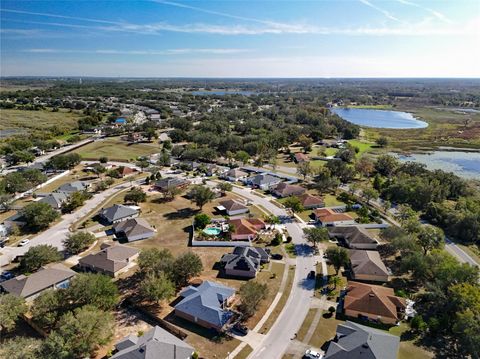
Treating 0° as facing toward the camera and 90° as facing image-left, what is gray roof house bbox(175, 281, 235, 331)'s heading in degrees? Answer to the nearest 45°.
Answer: approximately 270°

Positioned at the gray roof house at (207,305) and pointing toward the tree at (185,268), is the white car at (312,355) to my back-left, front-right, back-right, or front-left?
back-right

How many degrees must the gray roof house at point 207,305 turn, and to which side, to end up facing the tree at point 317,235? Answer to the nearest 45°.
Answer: approximately 45° to its left

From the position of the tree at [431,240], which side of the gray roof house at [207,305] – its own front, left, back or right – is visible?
front

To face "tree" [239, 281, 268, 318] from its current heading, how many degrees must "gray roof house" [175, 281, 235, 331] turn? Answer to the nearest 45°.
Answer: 0° — it already faces it

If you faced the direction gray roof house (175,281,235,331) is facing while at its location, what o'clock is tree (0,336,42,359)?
The tree is roughly at 5 o'clock from the gray roof house.

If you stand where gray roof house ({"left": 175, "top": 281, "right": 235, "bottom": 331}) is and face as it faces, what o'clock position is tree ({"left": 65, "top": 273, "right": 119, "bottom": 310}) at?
The tree is roughly at 6 o'clock from the gray roof house.

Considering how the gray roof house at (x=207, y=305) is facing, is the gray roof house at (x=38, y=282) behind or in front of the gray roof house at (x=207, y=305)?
behind

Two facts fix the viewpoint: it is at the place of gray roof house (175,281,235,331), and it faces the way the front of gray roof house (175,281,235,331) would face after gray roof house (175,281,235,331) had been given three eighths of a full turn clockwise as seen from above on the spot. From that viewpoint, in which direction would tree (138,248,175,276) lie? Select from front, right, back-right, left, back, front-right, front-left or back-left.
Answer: right

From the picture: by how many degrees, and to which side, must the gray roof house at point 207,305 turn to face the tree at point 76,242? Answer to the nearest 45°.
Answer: approximately 135° to its left

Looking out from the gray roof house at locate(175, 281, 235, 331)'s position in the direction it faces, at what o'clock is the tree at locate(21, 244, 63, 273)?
The tree is roughly at 7 o'clock from the gray roof house.

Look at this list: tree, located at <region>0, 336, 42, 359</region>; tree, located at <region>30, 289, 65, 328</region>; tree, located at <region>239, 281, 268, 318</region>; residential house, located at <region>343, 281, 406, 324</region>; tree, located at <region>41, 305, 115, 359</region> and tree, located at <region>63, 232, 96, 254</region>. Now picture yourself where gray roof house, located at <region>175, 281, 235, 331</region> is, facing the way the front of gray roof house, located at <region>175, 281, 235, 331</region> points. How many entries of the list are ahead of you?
2

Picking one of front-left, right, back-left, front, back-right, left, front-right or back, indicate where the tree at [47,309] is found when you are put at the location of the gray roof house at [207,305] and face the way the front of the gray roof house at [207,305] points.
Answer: back

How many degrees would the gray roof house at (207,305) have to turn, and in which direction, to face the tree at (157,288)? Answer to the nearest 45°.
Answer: approximately 180°

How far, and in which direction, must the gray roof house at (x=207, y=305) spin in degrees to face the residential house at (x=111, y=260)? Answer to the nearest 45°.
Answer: approximately 135° to its left

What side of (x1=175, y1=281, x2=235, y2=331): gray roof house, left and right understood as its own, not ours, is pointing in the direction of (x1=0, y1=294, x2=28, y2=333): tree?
back
